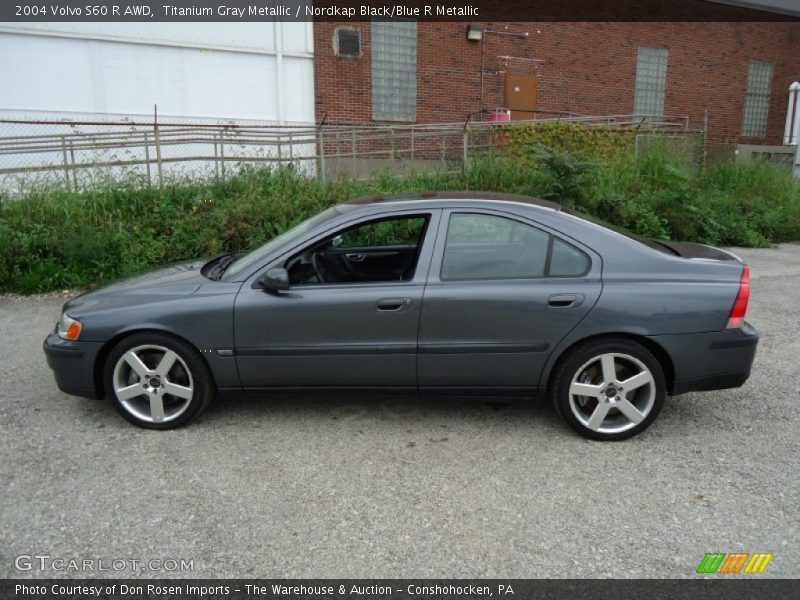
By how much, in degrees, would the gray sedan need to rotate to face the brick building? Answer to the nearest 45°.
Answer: approximately 90° to its right

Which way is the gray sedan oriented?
to the viewer's left
